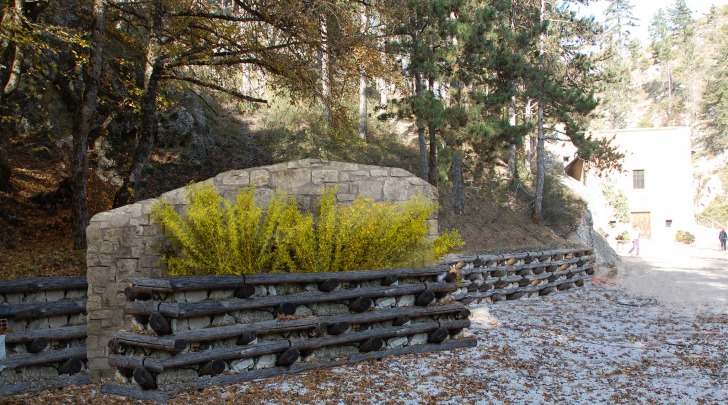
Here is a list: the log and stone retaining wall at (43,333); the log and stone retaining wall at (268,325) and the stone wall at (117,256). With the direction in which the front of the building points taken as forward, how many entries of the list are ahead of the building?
3

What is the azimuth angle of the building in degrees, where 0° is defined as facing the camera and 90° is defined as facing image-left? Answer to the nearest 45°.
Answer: approximately 0°

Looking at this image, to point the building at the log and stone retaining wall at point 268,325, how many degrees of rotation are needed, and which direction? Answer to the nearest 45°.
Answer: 0° — it already faces it

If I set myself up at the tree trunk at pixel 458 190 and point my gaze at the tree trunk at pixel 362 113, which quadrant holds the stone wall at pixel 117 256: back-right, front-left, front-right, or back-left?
back-left

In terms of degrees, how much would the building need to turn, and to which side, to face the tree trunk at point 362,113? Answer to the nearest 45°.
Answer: approximately 45° to its right

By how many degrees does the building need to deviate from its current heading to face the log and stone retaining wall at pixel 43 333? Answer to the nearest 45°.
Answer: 0° — it already faces it
